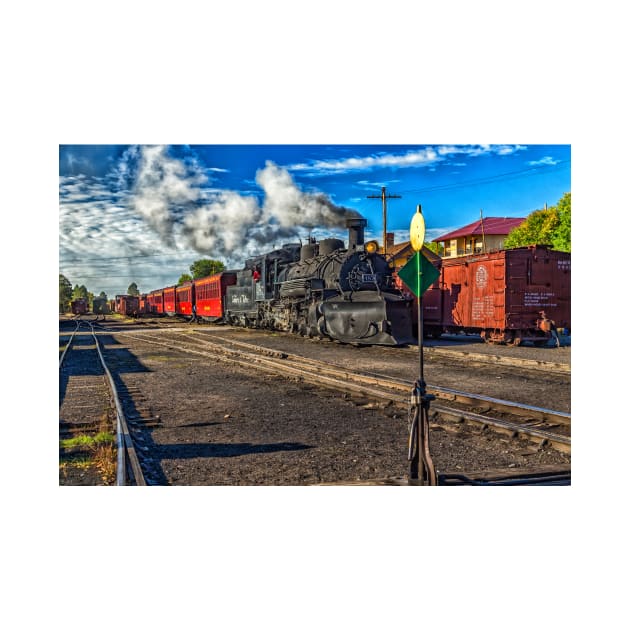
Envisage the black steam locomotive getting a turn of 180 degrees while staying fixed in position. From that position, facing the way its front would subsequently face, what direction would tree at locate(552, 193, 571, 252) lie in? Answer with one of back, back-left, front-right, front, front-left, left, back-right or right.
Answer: right

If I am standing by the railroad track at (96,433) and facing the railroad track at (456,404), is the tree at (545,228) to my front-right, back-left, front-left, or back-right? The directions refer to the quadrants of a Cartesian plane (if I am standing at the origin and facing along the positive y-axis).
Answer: front-left

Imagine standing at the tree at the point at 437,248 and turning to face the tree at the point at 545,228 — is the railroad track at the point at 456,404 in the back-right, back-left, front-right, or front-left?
front-right

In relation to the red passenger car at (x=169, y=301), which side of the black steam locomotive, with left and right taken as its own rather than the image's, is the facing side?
back

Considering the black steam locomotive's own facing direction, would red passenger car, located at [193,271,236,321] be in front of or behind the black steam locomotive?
behind

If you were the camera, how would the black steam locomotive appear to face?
facing the viewer and to the right of the viewer

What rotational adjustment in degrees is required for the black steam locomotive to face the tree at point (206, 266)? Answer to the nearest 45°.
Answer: approximately 135° to its left
